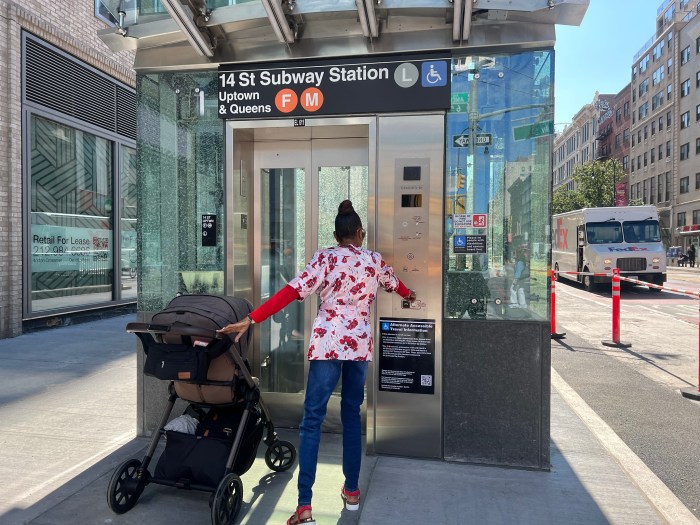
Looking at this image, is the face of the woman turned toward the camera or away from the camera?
away from the camera

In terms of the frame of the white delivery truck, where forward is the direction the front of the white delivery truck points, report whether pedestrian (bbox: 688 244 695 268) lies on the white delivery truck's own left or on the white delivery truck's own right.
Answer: on the white delivery truck's own left

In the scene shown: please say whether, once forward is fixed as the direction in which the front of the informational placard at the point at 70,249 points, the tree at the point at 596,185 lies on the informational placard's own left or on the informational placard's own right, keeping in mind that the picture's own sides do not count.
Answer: on the informational placard's own left

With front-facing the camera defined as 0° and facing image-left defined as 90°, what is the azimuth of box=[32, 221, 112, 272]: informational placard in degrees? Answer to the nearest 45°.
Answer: approximately 315°

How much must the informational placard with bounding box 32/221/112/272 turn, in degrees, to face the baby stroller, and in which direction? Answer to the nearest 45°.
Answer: approximately 45° to its right

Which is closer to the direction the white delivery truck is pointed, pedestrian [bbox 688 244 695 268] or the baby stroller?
the baby stroller

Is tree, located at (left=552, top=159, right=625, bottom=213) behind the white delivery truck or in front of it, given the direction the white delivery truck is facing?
behind

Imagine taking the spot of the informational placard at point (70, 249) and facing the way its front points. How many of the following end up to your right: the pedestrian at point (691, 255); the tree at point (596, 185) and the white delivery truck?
0

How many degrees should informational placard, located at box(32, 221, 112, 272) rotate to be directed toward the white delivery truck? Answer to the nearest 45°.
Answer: approximately 45° to its left
